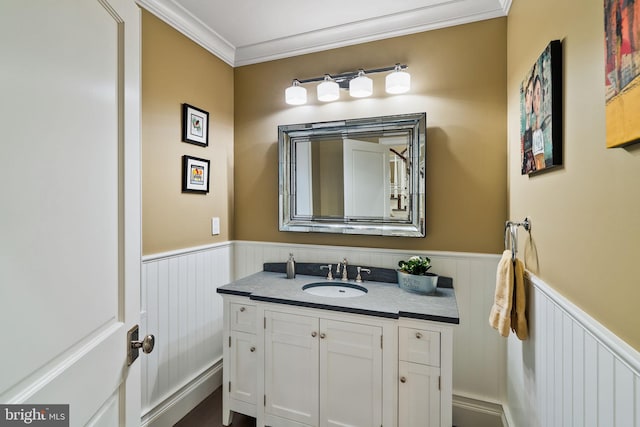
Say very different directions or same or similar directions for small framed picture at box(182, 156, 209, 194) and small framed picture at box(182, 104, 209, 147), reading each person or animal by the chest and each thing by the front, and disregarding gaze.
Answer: same or similar directions

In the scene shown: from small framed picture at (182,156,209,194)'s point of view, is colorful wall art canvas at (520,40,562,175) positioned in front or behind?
in front

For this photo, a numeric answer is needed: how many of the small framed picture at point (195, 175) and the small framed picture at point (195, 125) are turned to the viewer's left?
0

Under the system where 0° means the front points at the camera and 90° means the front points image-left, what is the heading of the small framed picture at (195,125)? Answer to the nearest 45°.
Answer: approximately 315°

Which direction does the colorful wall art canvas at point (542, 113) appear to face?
to the viewer's left

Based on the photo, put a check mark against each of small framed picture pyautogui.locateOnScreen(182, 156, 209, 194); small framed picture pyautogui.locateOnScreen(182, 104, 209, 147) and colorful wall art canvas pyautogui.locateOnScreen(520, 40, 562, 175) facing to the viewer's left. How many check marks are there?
1

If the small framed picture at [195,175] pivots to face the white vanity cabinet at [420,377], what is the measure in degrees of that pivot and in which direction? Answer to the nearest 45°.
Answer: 0° — it already faces it

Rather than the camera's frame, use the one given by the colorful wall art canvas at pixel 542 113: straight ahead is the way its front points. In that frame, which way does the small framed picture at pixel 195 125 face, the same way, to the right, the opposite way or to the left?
the opposite way

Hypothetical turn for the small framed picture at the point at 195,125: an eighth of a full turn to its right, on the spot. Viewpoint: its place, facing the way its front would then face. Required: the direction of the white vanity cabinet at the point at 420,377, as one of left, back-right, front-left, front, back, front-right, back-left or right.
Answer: front-left

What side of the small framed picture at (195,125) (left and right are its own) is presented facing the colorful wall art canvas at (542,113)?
front

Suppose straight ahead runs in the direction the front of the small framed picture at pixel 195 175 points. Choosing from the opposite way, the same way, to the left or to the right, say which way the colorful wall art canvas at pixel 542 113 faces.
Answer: the opposite way
